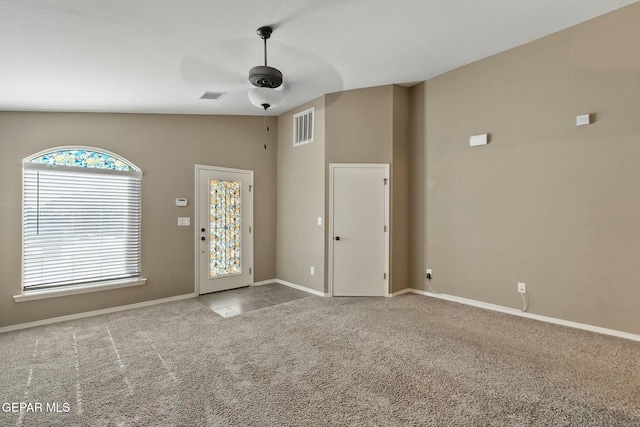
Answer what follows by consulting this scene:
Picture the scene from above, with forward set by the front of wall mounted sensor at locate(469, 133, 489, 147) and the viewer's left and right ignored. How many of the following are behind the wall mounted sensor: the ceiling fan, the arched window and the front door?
0

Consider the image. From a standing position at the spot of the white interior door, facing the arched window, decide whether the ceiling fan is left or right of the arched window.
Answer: left

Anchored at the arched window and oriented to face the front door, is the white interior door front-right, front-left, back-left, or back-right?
front-right

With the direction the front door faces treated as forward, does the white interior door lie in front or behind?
in front

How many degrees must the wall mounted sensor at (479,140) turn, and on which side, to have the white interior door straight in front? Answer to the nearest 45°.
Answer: approximately 45° to its right

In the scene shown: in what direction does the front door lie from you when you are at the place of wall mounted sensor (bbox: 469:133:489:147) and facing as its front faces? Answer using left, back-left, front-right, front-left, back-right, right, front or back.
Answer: front-right

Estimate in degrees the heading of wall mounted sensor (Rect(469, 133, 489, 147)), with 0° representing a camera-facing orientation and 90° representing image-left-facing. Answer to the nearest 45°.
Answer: approximately 45°

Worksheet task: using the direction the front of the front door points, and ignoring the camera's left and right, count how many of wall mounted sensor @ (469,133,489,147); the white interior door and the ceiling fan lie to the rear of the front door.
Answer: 0

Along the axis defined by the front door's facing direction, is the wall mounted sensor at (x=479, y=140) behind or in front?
in front

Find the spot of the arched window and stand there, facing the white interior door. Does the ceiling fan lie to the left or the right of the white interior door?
right

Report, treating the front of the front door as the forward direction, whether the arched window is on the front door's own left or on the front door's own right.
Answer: on the front door's own right

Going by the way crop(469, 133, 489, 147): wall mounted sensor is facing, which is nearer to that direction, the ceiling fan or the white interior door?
the ceiling fan

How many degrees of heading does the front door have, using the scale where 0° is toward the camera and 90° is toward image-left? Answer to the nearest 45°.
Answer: approximately 315°

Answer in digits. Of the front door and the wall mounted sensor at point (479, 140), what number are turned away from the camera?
0

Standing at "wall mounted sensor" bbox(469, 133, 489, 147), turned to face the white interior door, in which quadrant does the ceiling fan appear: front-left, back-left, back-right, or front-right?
front-left

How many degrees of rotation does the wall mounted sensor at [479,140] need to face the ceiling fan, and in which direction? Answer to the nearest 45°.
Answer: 0° — it already faces it

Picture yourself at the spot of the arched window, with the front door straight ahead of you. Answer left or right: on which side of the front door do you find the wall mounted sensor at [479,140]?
right
